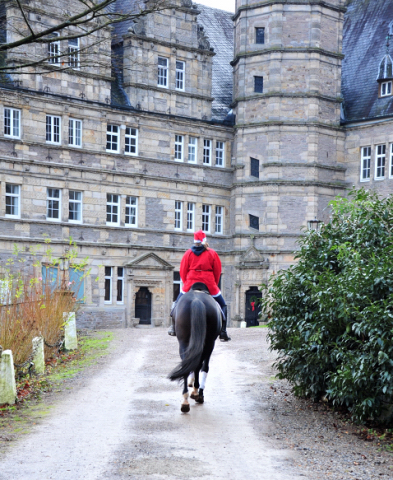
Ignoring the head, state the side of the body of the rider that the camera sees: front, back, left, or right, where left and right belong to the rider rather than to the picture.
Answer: back

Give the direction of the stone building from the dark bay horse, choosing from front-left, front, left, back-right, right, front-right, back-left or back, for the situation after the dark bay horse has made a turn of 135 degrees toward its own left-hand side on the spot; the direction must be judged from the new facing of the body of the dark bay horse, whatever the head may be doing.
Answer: back-right

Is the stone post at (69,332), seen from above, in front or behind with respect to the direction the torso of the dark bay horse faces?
in front

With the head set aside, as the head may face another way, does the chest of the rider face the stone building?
yes

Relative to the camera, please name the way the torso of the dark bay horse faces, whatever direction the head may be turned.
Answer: away from the camera

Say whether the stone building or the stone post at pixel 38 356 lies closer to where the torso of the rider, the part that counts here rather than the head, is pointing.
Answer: the stone building

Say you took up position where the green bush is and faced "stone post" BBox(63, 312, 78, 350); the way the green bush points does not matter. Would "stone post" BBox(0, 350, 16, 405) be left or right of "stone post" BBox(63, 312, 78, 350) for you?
left

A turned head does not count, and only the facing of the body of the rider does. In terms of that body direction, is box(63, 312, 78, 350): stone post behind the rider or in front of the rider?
in front

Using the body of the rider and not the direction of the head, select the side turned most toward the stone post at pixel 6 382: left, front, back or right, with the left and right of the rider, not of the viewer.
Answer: left
